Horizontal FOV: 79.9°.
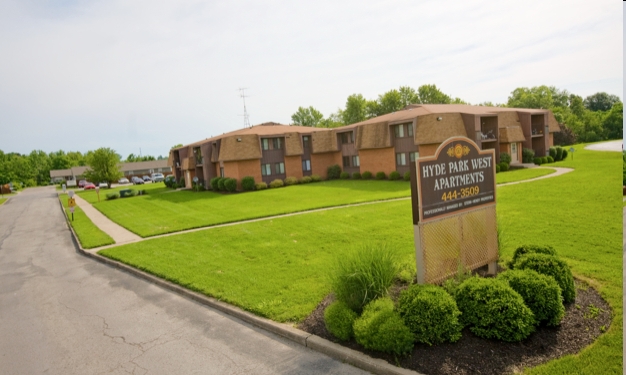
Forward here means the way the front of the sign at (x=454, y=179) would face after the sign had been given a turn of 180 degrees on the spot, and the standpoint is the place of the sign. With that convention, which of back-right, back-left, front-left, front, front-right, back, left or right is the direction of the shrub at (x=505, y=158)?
front-right

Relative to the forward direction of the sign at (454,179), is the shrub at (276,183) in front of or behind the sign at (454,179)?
behind

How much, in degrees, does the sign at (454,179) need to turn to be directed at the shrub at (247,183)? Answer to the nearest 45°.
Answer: approximately 180°

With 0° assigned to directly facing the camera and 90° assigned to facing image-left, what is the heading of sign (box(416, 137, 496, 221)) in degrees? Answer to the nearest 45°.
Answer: approximately 315°

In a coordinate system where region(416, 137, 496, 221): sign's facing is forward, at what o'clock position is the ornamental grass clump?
The ornamental grass clump is roughly at 3 o'clock from the sign.

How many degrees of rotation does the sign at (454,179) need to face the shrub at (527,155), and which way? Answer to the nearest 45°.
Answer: approximately 135° to its left

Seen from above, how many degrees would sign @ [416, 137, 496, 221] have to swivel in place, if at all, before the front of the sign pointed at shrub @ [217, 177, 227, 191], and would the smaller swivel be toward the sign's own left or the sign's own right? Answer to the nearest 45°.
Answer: approximately 180°
